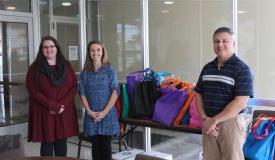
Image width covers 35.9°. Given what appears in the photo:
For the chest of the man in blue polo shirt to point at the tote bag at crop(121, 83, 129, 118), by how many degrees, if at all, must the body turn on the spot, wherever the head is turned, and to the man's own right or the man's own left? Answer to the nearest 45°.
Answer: approximately 90° to the man's own right

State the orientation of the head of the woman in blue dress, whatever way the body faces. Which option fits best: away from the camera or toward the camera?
toward the camera

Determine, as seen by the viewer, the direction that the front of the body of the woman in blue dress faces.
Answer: toward the camera

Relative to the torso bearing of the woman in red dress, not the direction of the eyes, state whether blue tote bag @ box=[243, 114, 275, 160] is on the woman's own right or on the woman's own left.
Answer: on the woman's own left

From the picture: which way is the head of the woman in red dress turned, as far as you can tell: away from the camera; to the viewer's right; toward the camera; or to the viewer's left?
toward the camera

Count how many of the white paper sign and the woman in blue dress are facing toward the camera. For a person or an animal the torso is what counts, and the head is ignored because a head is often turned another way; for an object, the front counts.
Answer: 2

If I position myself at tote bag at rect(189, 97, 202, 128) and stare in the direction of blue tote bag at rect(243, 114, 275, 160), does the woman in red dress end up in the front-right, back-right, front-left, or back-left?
back-right

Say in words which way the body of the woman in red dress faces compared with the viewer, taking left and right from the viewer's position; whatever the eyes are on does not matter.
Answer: facing the viewer

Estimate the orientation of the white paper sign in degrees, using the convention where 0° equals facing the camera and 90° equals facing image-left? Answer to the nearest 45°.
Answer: approximately 0°

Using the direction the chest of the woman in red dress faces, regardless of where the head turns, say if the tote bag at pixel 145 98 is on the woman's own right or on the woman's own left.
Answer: on the woman's own left

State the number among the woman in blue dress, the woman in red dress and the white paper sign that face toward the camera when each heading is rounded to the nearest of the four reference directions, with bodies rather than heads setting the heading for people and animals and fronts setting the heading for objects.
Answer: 3
